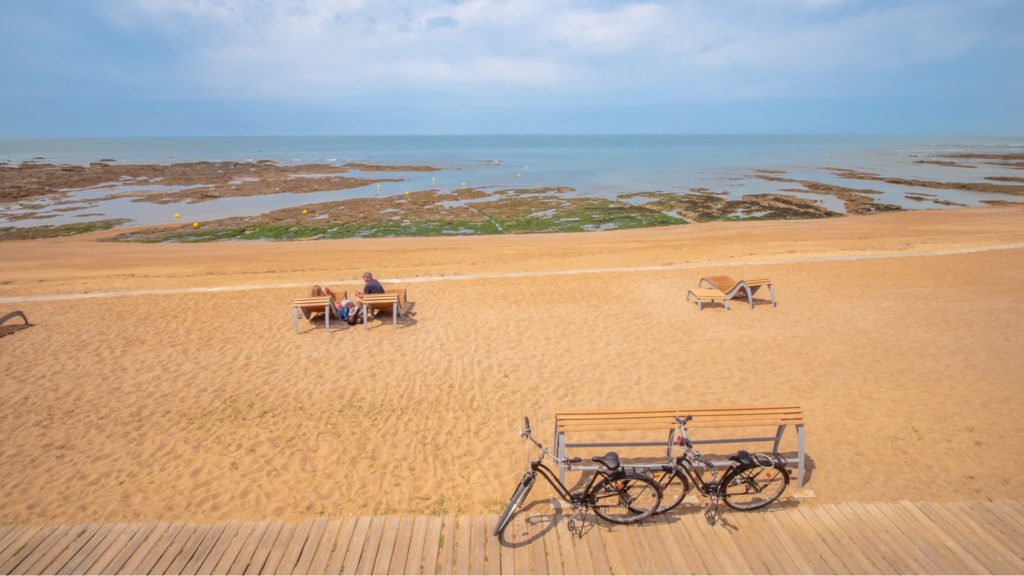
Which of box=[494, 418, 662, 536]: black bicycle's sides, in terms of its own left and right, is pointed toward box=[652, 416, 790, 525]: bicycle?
back

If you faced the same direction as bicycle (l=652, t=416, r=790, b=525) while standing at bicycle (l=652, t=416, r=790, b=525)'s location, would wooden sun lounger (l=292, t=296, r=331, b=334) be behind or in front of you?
in front

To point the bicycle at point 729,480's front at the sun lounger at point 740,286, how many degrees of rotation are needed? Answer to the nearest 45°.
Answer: approximately 90° to its right

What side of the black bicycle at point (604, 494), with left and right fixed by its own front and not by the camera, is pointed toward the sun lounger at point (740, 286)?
right

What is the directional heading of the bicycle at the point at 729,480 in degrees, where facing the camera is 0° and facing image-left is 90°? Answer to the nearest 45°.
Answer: approximately 90°

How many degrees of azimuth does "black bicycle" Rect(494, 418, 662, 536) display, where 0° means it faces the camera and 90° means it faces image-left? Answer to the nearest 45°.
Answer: approximately 90°

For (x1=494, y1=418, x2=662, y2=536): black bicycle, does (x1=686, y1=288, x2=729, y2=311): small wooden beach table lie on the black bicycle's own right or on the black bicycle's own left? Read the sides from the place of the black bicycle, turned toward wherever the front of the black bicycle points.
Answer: on the black bicycle's own right

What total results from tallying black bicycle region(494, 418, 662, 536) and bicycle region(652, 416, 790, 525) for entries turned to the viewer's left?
2

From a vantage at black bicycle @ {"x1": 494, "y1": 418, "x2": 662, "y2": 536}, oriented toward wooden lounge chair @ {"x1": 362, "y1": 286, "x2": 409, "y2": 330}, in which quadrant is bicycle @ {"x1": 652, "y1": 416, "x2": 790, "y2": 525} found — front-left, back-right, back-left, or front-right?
back-right

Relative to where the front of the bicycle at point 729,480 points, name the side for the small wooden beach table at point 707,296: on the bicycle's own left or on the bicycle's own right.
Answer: on the bicycle's own right

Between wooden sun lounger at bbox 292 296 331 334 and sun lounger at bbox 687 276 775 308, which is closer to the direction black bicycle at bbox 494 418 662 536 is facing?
the wooden sun lounger
